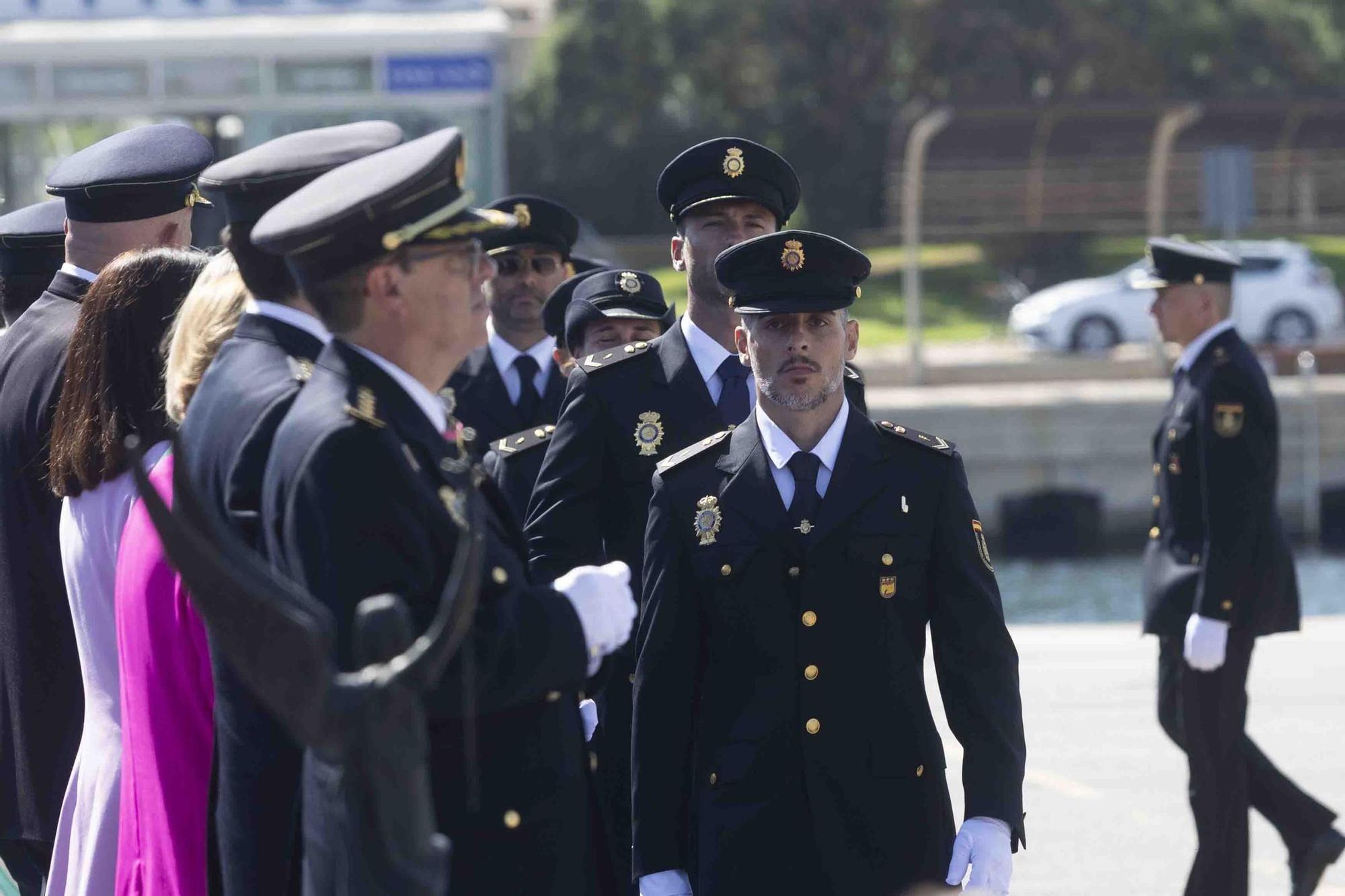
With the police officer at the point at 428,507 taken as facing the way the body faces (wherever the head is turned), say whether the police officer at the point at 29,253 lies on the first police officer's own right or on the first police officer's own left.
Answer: on the first police officer's own left

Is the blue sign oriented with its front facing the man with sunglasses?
yes

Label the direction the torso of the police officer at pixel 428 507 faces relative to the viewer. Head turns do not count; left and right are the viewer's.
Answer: facing to the right of the viewer

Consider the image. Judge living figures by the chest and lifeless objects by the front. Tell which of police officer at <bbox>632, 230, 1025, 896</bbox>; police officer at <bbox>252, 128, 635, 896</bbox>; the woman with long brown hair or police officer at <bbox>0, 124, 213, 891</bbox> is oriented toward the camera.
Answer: police officer at <bbox>632, 230, 1025, 896</bbox>

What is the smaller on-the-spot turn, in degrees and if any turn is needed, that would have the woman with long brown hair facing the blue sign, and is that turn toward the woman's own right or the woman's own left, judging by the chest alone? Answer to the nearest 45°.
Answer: approximately 45° to the woman's own left

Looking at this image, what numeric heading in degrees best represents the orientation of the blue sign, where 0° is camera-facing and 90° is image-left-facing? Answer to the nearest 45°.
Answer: approximately 0°

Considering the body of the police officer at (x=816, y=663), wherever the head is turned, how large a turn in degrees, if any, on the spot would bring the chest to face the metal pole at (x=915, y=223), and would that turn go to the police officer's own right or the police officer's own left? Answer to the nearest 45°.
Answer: approximately 180°

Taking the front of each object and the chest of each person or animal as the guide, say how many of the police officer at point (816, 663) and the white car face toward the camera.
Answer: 1

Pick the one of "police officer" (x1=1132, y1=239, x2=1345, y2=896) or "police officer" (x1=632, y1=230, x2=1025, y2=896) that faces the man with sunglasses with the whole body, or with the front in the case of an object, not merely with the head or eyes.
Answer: "police officer" (x1=1132, y1=239, x2=1345, y2=896)

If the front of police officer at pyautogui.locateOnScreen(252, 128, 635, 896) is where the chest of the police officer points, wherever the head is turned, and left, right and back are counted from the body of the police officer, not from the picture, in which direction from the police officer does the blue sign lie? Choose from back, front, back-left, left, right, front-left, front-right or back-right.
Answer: left

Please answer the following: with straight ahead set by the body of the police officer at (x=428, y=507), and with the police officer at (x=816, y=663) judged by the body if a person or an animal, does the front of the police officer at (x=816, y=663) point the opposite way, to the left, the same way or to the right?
to the right

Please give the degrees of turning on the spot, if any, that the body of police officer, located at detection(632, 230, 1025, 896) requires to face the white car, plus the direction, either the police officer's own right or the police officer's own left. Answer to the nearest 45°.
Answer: approximately 180°

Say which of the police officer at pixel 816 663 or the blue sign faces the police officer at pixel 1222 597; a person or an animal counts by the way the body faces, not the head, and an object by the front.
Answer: the blue sign
